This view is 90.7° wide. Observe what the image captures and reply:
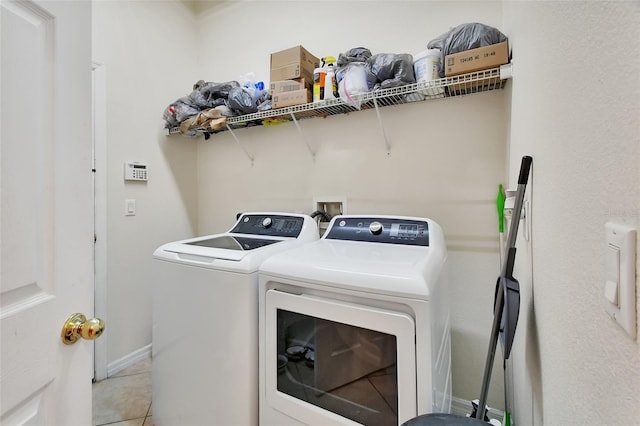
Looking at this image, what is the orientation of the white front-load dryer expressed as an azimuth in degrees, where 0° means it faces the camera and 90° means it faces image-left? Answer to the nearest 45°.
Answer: approximately 45°

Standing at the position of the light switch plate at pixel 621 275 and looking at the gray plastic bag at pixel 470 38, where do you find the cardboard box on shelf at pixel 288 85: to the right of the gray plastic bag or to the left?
left

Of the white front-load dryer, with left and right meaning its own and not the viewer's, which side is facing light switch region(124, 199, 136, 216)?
right

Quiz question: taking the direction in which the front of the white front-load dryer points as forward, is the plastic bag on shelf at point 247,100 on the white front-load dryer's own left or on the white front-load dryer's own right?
on the white front-load dryer's own right

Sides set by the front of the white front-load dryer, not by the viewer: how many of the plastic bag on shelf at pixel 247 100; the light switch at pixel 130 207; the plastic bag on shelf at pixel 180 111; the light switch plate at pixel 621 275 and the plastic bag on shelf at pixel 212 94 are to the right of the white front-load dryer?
4

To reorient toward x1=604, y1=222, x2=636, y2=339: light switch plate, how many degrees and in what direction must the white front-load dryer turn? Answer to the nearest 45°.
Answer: approximately 90° to its left

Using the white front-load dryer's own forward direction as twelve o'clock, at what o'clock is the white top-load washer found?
The white top-load washer is roughly at 2 o'clock from the white front-load dryer.

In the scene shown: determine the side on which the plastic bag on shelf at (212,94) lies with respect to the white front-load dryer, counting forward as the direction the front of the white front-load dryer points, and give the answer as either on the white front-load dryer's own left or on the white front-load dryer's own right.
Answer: on the white front-load dryer's own right
